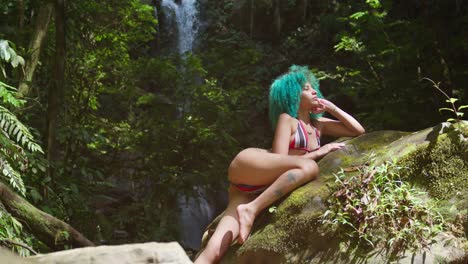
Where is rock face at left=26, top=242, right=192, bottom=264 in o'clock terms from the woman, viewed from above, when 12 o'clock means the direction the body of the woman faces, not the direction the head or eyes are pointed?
The rock face is roughly at 2 o'clock from the woman.

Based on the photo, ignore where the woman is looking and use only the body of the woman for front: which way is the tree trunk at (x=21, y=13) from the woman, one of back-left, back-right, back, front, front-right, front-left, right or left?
back

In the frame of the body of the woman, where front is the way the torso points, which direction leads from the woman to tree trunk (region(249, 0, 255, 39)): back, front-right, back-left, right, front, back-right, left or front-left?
back-left

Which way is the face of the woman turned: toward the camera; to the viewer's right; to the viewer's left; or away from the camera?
to the viewer's right

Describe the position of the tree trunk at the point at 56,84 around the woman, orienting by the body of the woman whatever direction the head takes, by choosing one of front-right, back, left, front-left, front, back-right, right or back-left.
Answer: back

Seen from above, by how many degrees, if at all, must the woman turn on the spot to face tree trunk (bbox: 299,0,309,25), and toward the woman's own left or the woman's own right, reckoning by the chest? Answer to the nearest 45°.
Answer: approximately 135° to the woman's own left

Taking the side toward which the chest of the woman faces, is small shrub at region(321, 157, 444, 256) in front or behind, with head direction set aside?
in front
